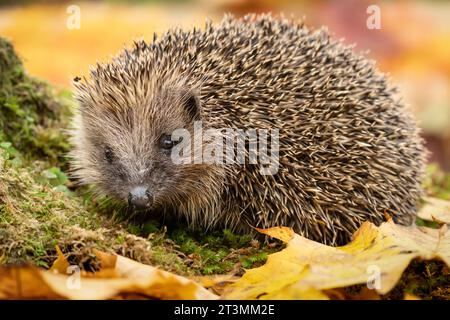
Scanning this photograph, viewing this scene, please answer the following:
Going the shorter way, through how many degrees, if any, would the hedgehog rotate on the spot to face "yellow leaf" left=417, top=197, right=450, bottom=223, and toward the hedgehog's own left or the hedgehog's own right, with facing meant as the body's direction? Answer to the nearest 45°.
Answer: approximately 180°

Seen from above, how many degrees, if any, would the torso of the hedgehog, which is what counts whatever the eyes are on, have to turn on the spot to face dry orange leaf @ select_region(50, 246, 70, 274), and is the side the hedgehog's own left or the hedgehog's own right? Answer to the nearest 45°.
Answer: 0° — it already faces it

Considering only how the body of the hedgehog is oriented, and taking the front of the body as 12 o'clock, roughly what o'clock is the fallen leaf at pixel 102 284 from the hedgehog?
The fallen leaf is roughly at 11 o'clock from the hedgehog.

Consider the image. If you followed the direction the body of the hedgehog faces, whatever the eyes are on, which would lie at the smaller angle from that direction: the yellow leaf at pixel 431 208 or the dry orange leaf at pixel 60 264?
the dry orange leaf

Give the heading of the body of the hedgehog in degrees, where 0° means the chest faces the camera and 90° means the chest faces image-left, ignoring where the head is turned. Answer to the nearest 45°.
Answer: approximately 45°

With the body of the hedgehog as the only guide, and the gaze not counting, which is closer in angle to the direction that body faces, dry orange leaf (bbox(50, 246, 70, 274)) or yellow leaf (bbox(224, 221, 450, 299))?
the dry orange leaf

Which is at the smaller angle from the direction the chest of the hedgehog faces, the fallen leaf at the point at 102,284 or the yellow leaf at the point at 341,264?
the fallen leaf
